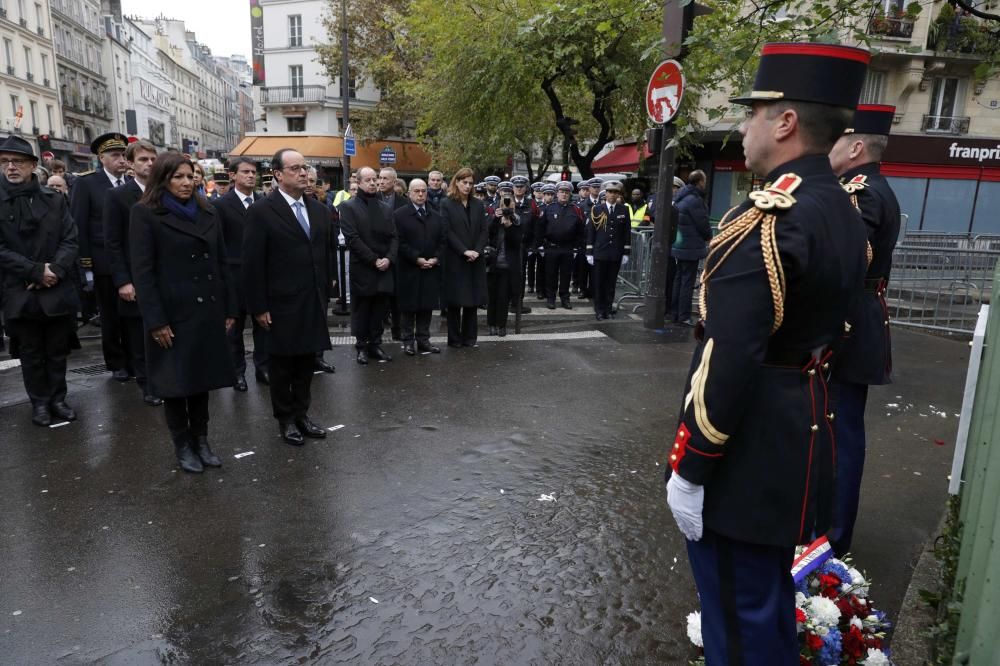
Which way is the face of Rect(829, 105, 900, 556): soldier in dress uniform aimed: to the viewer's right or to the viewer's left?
to the viewer's left

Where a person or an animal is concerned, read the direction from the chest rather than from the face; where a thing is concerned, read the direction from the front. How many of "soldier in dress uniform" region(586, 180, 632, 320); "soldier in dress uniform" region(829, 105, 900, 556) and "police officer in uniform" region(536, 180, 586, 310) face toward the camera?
2

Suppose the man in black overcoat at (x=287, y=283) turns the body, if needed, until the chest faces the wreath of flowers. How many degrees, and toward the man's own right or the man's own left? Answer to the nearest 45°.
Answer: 0° — they already face it

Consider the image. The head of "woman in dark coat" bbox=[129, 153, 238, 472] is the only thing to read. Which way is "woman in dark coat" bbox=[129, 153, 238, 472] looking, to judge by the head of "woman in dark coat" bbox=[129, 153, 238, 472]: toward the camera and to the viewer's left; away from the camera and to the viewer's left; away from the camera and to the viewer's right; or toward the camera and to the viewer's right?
toward the camera and to the viewer's right

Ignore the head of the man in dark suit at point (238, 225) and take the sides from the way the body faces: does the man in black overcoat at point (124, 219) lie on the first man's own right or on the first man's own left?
on the first man's own right

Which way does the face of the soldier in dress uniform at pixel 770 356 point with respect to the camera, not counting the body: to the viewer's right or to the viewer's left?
to the viewer's left

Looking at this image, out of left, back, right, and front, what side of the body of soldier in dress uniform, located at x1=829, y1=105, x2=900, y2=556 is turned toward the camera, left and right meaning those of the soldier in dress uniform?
left

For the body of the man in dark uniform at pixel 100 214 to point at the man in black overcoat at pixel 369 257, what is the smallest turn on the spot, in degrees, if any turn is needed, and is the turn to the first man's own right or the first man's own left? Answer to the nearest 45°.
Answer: approximately 45° to the first man's own left

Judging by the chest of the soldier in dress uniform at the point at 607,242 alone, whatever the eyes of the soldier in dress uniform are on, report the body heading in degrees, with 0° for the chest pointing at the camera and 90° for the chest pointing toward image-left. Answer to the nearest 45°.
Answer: approximately 0°

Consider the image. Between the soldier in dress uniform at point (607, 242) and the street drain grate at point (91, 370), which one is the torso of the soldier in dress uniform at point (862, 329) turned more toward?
the street drain grate

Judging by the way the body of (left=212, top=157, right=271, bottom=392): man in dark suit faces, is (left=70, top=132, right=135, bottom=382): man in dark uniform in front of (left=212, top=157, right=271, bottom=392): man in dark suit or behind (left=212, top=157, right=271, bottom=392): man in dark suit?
behind

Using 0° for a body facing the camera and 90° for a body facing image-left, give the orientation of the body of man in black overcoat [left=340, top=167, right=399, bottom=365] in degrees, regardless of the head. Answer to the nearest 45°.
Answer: approximately 315°
